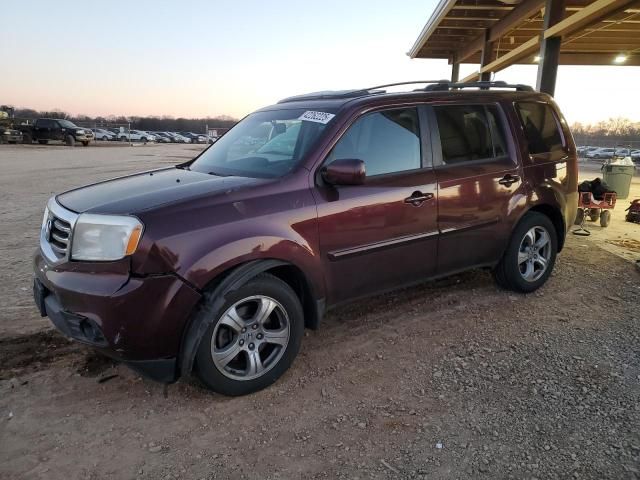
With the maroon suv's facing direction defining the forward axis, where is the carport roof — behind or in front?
behind

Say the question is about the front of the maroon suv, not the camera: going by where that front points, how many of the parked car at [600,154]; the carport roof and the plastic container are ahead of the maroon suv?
0

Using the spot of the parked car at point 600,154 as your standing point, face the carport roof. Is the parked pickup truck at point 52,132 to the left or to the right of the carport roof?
right

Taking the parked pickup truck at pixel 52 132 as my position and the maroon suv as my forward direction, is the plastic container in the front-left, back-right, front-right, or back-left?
front-left

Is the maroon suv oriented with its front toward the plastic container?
no

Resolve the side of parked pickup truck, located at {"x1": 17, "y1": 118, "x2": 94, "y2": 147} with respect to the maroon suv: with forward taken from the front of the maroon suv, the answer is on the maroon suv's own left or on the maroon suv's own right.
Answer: on the maroon suv's own right

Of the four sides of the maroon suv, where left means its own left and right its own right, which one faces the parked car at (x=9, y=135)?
right

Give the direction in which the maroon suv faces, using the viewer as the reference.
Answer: facing the viewer and to the left of the viewer

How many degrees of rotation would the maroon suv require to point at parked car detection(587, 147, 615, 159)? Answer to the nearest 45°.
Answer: approximately 180°
